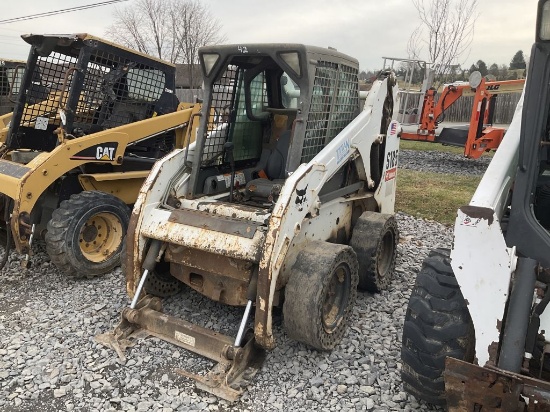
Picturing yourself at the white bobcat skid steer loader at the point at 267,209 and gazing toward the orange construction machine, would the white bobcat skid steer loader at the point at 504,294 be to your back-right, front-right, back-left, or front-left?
back-right

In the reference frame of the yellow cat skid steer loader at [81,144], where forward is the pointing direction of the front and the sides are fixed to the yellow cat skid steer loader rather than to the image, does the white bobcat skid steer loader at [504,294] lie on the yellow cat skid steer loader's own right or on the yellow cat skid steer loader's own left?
on the yellow cat skid steer loader's own left

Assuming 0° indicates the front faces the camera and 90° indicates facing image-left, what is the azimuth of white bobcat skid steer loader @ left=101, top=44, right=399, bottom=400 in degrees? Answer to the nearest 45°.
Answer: approximately 45°

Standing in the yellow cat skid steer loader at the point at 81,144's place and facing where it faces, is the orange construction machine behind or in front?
behind

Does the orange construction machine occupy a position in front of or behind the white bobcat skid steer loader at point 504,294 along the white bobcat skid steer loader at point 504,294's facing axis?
behind

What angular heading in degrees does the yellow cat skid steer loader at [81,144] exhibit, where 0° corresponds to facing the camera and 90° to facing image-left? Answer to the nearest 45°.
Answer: approximately 45°

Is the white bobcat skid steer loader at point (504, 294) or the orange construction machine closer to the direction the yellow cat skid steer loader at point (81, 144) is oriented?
the white bobcat skid steer loader

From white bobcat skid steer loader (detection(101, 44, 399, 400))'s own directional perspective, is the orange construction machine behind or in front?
behind

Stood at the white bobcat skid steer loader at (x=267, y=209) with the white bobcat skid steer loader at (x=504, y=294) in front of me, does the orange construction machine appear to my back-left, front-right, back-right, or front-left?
back-left
